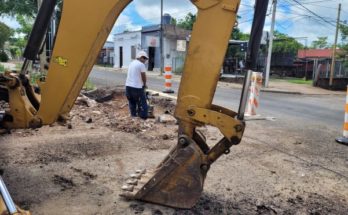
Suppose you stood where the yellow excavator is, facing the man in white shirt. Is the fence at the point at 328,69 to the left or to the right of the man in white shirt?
right

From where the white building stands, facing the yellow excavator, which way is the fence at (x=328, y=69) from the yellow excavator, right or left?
left

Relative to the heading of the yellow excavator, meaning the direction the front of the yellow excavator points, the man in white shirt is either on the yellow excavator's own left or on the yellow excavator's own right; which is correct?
on the yellow excavator's own left

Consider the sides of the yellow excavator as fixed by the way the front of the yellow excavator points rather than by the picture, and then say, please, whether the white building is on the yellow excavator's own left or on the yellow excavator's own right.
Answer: on the yellow excavator's own left
